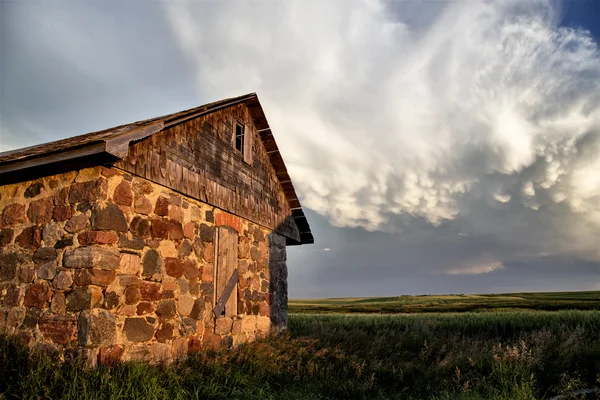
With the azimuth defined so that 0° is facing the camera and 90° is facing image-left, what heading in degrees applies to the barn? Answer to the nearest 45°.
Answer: approximately 315°
